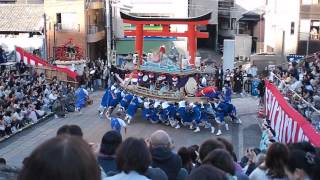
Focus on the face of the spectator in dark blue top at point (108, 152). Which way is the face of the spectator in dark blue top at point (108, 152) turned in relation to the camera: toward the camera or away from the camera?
away from the camera

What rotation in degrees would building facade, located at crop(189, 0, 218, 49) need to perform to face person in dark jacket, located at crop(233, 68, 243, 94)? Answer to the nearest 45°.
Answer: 0° — it already faces them

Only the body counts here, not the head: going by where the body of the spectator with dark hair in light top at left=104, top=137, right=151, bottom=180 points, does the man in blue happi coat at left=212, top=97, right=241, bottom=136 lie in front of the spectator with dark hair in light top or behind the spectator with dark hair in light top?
in front

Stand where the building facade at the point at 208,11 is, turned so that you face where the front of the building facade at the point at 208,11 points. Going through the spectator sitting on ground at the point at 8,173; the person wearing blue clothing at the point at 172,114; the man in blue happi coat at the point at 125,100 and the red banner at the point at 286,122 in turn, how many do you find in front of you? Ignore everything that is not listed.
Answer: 4

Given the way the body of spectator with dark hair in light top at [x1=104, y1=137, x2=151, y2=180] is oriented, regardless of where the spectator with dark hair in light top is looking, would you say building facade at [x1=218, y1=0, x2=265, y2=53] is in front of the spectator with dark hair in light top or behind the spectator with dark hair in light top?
in front

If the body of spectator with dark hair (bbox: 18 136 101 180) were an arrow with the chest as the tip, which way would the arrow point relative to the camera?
away from the camera

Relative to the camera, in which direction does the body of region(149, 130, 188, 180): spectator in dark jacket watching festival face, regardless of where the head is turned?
away from the camera

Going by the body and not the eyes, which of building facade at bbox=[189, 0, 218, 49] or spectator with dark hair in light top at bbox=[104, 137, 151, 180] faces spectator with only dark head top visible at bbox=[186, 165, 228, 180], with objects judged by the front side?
the building facade

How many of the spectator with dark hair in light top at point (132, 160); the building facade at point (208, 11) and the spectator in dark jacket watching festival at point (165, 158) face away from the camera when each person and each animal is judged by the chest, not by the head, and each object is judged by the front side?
2

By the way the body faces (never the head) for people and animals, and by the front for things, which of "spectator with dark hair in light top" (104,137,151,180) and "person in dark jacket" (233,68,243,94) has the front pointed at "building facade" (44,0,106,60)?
the spectator with dark hair in light top

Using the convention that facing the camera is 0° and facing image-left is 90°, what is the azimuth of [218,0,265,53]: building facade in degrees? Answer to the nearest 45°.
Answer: approximately 0°

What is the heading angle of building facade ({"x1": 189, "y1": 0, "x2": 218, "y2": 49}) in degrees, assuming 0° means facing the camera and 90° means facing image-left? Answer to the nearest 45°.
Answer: approximately 0°

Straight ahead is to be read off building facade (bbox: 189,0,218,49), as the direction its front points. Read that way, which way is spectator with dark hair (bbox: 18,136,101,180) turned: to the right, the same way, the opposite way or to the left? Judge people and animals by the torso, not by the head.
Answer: the opposite way

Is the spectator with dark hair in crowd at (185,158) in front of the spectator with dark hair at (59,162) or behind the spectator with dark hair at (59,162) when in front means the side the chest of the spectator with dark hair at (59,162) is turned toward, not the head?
in front

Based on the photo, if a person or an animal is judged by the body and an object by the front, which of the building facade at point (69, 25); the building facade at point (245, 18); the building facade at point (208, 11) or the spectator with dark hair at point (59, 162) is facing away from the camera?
the spectator with dark hair
